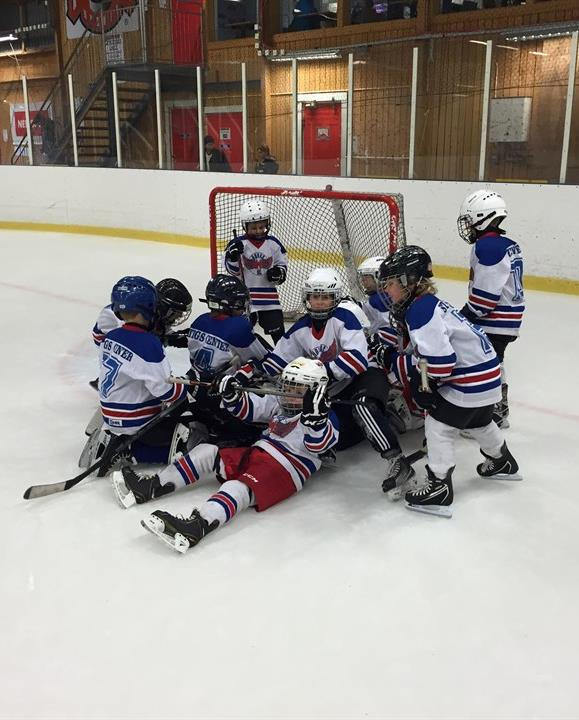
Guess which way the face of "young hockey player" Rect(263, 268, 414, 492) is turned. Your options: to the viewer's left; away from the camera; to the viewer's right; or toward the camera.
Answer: toward the camera

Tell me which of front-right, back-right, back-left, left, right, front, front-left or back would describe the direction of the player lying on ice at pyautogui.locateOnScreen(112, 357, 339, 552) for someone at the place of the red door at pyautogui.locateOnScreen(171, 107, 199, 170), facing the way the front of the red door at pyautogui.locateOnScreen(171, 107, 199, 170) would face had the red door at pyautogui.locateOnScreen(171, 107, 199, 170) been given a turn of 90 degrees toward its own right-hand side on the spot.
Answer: left

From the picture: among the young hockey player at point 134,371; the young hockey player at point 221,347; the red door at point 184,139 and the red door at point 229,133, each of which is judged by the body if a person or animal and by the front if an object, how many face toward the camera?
2

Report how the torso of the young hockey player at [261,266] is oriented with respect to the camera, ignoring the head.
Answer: toward the camera

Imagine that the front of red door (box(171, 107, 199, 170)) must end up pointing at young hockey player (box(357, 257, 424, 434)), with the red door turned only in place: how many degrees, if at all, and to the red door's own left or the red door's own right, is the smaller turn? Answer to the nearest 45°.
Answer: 0° — it already faces them

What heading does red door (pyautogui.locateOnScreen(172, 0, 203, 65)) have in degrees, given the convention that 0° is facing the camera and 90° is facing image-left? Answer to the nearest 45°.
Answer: approximately 0°

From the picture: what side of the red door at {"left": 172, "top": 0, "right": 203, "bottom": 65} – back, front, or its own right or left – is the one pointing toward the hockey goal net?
front

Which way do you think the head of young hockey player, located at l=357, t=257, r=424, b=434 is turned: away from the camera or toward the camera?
toward the camera

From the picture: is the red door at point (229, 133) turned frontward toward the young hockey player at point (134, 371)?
yes

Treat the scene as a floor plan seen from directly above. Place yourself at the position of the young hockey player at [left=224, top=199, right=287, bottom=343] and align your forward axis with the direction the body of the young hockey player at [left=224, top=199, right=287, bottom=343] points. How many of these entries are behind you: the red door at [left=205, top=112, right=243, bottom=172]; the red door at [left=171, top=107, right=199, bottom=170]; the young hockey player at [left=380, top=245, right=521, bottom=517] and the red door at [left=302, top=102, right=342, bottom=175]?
3

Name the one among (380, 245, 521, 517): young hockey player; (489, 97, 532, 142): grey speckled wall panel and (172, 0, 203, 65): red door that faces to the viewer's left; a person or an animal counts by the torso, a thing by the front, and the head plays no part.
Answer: the young hockey player

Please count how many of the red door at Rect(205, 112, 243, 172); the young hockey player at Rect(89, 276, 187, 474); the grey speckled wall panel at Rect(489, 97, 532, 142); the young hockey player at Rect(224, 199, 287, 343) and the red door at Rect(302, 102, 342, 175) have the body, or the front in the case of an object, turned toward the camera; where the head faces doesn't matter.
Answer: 4

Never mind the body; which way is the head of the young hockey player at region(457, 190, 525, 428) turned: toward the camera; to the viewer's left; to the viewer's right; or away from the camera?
to the viewer's left

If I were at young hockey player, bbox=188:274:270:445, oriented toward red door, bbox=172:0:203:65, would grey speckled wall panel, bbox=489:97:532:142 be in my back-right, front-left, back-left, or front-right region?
front-right

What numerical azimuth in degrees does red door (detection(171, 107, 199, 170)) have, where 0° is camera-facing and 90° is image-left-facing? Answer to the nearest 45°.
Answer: approximately 0°
